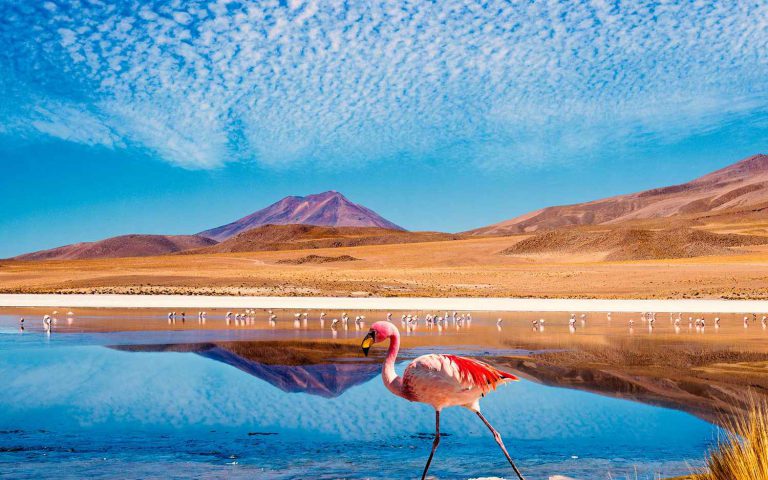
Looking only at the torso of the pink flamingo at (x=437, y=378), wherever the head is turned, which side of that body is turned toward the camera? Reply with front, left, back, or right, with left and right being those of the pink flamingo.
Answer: left

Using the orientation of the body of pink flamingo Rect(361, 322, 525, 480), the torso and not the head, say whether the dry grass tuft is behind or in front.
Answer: behind
